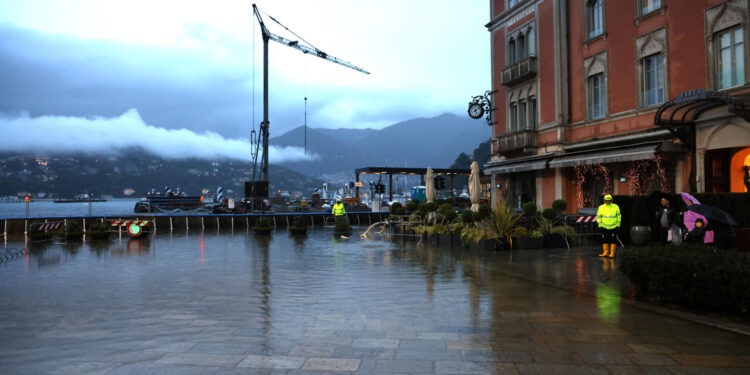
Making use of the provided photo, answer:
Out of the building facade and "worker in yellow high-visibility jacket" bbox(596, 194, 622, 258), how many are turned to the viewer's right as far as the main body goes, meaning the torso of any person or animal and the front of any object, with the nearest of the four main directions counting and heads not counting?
0

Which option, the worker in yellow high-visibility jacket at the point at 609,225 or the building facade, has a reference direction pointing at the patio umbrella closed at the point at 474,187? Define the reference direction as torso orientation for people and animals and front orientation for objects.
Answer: the building facade

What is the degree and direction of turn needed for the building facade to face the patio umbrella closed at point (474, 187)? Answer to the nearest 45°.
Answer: approximately 90° to its right

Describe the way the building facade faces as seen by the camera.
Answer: facing the viewer and to the left of the viewer

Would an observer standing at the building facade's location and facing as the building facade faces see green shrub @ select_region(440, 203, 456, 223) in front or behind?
in front

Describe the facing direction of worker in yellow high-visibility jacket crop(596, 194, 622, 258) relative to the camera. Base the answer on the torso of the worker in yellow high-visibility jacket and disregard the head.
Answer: toward the camera

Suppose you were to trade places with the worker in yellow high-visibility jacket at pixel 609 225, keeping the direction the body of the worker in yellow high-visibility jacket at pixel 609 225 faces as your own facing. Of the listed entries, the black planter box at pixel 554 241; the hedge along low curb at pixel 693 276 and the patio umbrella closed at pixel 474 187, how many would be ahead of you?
1

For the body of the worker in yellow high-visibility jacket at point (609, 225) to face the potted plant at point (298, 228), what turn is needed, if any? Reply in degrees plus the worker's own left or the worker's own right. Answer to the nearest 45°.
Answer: approximately 90° to the worker's own right

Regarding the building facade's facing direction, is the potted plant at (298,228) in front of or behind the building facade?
in front

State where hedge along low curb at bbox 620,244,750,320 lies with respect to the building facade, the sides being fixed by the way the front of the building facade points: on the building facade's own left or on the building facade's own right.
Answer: on the building facade's own left

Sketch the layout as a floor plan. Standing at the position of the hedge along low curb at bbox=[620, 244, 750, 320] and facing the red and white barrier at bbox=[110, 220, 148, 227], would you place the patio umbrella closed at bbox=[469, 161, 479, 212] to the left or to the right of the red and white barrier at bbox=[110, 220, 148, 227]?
right

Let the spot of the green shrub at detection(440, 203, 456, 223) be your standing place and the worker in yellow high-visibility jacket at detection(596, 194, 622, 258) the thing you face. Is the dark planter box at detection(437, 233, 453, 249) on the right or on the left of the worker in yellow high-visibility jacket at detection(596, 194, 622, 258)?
right

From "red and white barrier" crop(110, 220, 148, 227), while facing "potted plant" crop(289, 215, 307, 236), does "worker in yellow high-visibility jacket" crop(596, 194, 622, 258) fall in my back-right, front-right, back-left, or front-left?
front-right

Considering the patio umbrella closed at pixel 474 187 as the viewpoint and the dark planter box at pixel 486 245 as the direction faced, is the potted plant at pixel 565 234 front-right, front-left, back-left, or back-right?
front-left

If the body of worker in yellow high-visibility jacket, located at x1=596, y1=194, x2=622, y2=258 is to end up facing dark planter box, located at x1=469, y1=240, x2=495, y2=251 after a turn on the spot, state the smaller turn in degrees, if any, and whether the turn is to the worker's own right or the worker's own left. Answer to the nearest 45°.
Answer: approximately 90° to the worker's own right

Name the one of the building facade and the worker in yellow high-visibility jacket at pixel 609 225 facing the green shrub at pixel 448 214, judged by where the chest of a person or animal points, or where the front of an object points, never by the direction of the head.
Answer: the building facade
